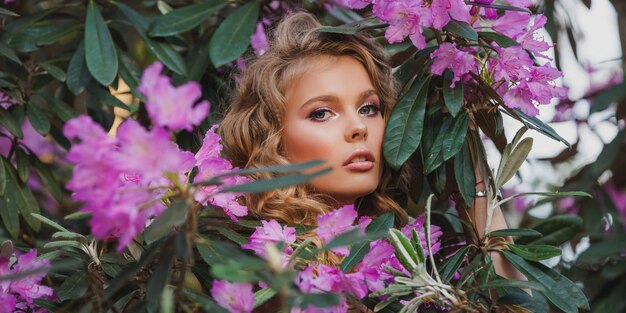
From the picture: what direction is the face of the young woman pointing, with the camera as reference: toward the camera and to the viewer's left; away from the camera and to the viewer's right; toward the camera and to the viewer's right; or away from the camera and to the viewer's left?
toward the camera and to the viewer's right
